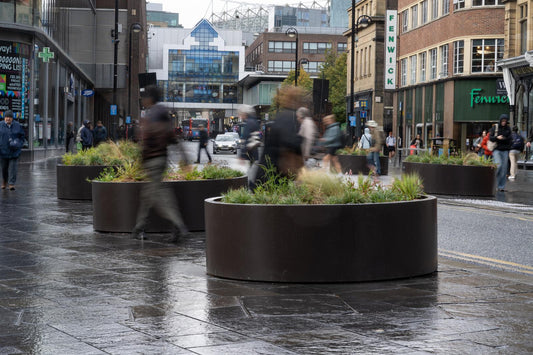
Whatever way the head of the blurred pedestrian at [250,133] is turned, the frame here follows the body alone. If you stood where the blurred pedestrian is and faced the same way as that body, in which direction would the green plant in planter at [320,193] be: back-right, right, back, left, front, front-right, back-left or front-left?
left

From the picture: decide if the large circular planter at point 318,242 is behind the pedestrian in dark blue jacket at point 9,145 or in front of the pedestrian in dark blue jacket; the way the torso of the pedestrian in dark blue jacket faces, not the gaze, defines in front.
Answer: in front

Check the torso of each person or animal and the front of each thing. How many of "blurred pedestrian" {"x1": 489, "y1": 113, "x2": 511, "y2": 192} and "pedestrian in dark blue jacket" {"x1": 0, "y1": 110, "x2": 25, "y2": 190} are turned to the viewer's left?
0

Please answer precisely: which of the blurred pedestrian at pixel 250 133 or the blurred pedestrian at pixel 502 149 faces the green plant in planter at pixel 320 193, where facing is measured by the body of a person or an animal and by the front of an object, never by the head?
the blurred pedestrian at pixel 502 149

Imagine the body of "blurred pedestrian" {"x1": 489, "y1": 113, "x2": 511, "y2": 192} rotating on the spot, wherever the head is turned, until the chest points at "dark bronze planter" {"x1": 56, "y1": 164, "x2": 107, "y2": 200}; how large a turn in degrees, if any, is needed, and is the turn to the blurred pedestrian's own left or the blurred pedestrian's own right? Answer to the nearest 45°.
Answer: approximately 45° to the blurred pedestrian's own right

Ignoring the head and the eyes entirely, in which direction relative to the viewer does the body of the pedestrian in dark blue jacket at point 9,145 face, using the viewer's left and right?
facing the viewer

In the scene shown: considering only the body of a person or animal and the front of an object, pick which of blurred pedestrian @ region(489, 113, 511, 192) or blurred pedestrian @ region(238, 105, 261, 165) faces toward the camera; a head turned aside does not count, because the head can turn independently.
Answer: blurred pedestrian @ region(489, 113, 511, 192)

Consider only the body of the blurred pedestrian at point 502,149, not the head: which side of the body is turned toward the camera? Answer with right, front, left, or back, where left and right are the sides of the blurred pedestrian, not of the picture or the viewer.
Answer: front

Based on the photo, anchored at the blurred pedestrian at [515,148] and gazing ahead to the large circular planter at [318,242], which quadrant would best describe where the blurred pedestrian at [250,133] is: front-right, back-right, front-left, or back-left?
front-right
